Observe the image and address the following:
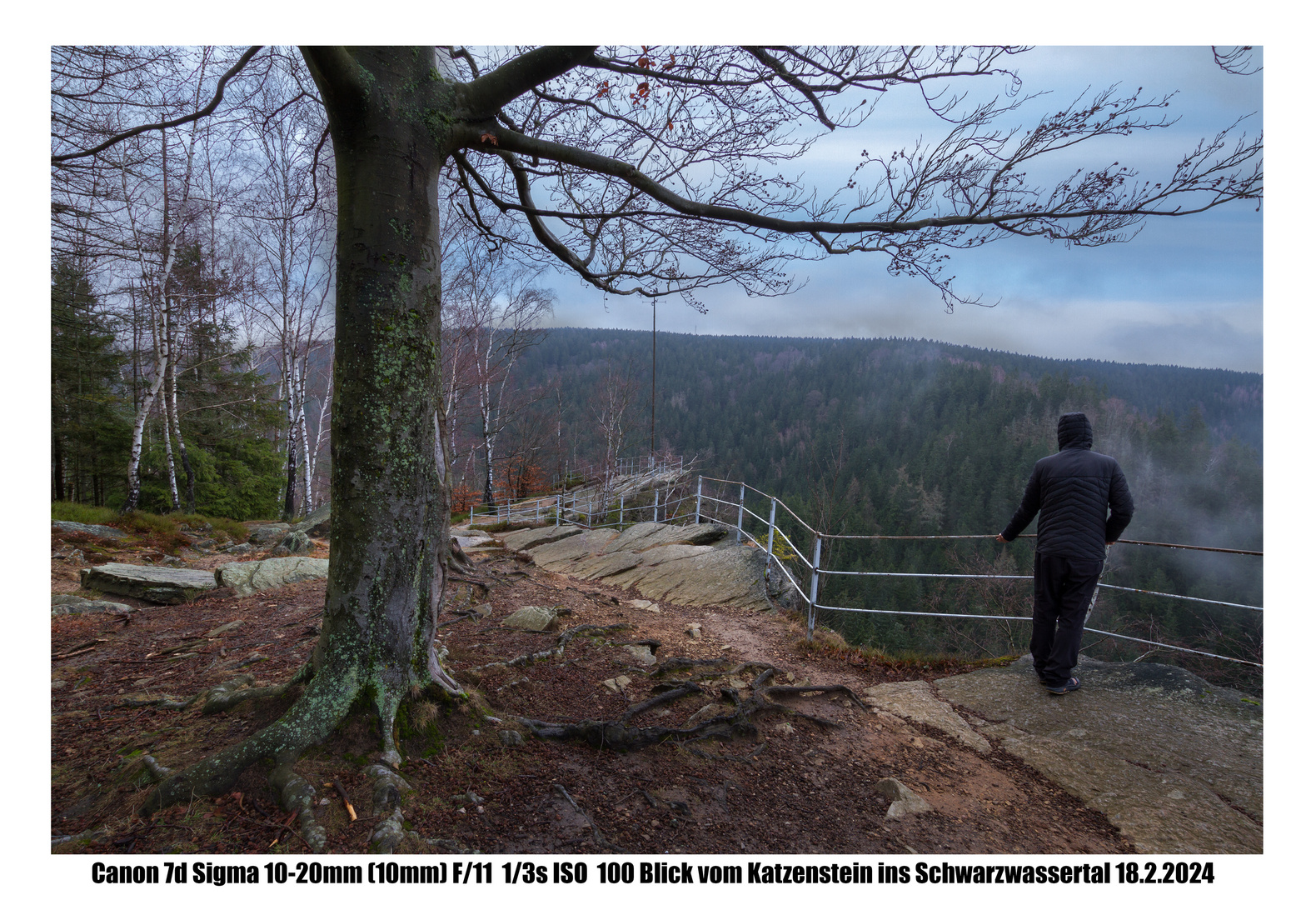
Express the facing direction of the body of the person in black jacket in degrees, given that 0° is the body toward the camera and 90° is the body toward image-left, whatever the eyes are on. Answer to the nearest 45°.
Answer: approximately 180°

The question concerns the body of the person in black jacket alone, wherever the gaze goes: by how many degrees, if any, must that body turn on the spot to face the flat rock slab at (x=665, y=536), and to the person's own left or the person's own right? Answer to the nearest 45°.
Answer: approximately 45° to the person's own left

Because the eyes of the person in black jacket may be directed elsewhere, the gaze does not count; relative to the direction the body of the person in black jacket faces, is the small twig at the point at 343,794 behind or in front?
behind

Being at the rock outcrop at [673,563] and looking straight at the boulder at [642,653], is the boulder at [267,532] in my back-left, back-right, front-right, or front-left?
back-right

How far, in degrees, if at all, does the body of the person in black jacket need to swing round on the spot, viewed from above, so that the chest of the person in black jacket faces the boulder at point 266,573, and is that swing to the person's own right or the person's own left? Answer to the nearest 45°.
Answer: approximately 90° to the person's own left

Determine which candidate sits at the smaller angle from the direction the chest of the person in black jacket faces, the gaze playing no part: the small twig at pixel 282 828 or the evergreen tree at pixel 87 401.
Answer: the evergreen tree

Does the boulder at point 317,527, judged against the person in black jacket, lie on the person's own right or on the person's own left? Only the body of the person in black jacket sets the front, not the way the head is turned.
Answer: on the person's own left

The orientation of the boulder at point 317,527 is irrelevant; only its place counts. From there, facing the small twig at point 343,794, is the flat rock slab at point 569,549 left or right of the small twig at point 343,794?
left

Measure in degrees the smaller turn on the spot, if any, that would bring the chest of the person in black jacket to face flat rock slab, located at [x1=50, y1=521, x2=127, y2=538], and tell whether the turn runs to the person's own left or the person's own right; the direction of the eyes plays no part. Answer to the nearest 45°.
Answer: approximately 90° to the person's own left

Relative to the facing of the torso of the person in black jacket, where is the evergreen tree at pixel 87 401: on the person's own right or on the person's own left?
on the person's own left

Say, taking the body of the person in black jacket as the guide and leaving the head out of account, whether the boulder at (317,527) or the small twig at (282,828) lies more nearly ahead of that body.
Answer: the boulder
